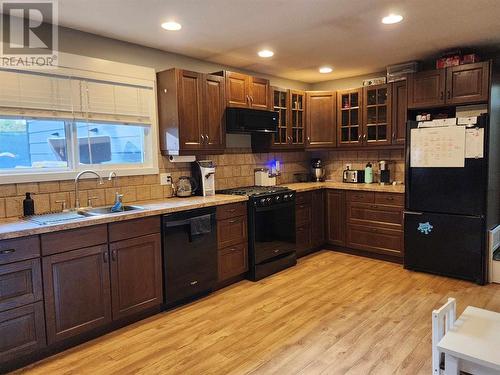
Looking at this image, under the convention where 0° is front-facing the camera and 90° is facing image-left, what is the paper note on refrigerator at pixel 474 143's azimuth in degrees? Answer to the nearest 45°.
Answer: approximately 0°

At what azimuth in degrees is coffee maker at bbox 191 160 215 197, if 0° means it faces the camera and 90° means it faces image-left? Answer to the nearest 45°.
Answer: approximately 315°

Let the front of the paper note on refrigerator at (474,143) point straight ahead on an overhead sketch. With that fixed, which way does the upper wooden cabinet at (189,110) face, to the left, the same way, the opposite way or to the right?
to the left

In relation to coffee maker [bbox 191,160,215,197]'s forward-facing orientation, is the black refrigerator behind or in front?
in front

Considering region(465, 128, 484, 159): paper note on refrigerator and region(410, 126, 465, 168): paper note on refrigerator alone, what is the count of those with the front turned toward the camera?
2

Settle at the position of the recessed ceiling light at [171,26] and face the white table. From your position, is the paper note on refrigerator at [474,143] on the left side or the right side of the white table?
left

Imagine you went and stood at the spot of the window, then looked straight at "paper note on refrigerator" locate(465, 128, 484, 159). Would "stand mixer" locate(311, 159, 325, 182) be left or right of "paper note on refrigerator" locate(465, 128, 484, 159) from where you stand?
left

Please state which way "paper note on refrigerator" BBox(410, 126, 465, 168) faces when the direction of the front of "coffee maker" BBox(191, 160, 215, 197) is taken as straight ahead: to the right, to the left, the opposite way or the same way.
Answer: to the right

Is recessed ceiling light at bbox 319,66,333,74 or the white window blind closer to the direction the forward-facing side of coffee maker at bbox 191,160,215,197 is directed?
the recessed ceiling light
